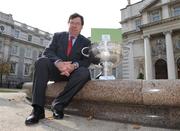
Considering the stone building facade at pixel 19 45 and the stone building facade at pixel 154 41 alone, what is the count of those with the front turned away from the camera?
0

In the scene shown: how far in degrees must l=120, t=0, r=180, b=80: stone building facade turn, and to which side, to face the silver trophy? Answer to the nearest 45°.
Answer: approximately 45° to its left

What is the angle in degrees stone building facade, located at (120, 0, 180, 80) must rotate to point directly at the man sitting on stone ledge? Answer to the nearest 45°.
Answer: approximately 45° to its left

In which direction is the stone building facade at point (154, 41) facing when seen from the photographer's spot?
facing the viewer and to the left of the viewer

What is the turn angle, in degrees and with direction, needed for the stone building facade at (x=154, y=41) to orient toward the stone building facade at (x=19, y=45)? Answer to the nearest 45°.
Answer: approximately 45° to its right

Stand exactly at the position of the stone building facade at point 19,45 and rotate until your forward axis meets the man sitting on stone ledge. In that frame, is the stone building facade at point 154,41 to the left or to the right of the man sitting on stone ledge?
left

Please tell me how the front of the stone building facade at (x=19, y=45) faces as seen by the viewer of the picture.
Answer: facing the viewer and to the right of the viewer
